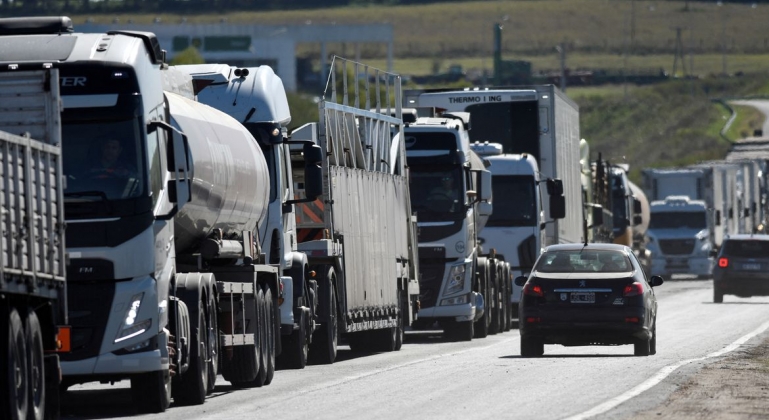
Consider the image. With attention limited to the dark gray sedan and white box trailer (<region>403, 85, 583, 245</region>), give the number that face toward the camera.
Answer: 1

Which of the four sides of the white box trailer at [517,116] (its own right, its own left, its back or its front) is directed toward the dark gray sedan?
front

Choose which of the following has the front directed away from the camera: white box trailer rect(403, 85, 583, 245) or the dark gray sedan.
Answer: the dark gray sedan

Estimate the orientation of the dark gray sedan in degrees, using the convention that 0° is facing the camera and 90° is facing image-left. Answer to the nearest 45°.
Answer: approximately 180°

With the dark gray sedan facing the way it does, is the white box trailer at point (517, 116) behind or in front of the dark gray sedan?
in front

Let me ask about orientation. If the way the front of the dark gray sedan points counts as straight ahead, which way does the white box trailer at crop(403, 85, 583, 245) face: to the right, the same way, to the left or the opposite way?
the opposite way

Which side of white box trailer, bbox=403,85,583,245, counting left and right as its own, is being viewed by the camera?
front
